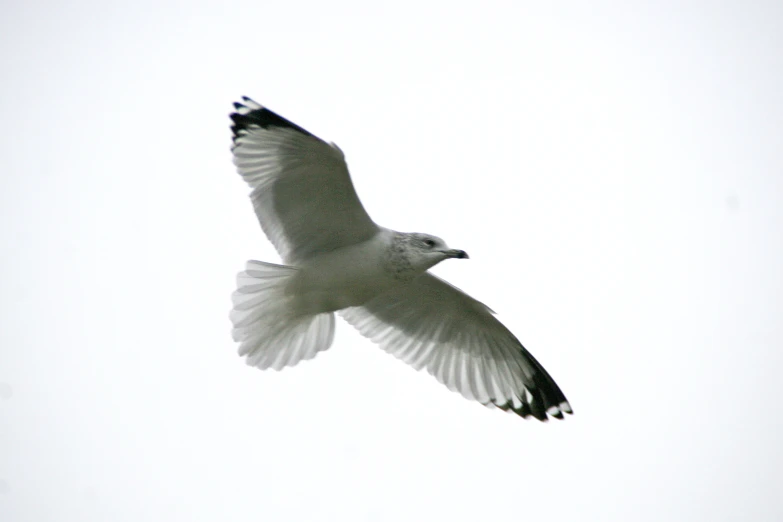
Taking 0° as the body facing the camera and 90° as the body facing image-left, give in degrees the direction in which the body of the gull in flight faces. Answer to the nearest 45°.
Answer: approximately 270°
